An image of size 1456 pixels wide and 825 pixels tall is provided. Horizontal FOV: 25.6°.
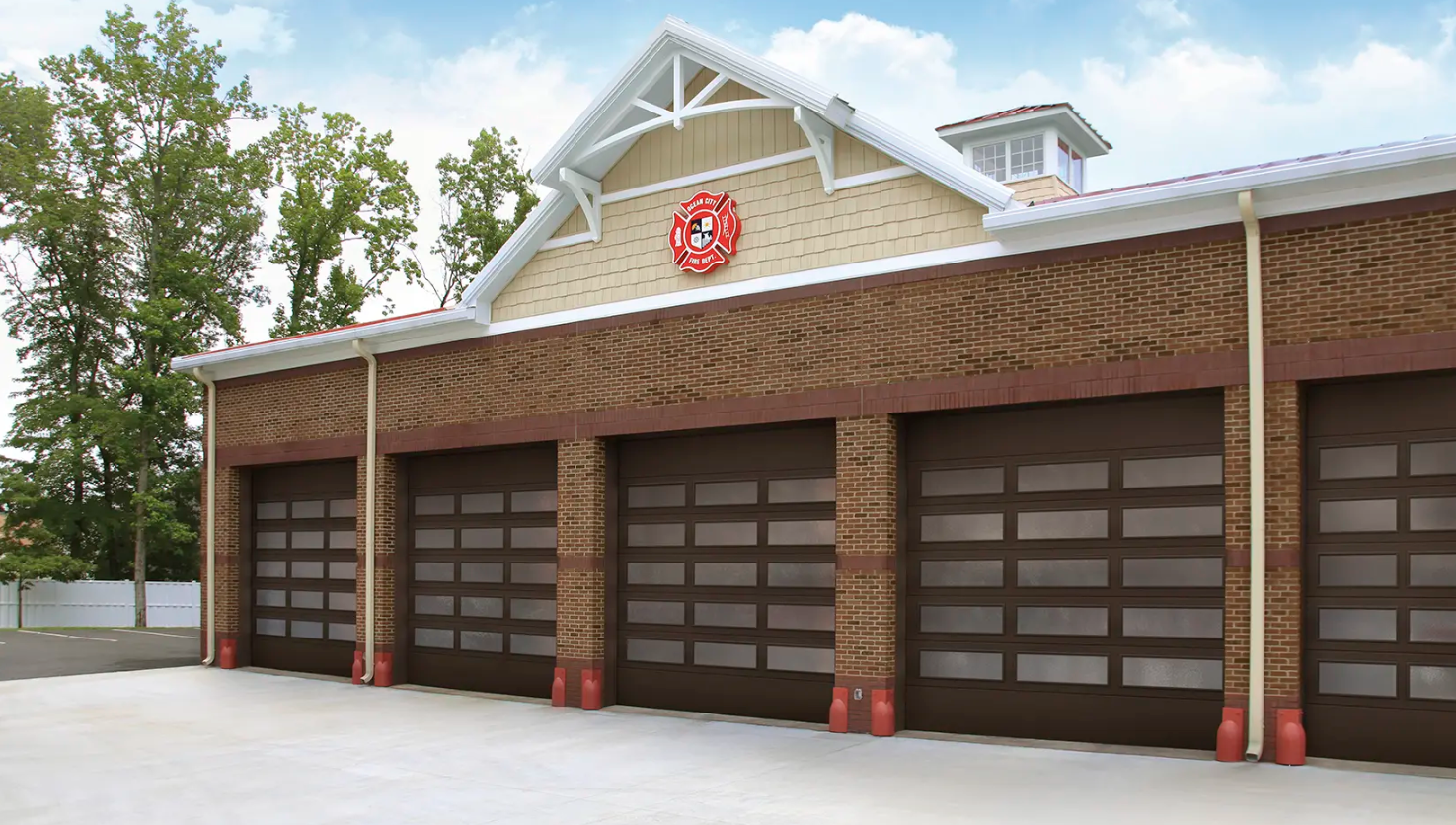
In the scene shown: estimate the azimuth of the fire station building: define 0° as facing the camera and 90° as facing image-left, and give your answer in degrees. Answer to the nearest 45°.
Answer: approximately 45°

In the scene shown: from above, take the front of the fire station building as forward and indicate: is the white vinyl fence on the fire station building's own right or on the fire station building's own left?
on the fire station building's own right

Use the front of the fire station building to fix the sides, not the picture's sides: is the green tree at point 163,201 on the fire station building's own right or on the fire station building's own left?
on the fire station building's own right

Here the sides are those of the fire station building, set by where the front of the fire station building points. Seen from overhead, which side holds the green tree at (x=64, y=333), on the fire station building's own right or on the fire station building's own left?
on the fire station building's own right
